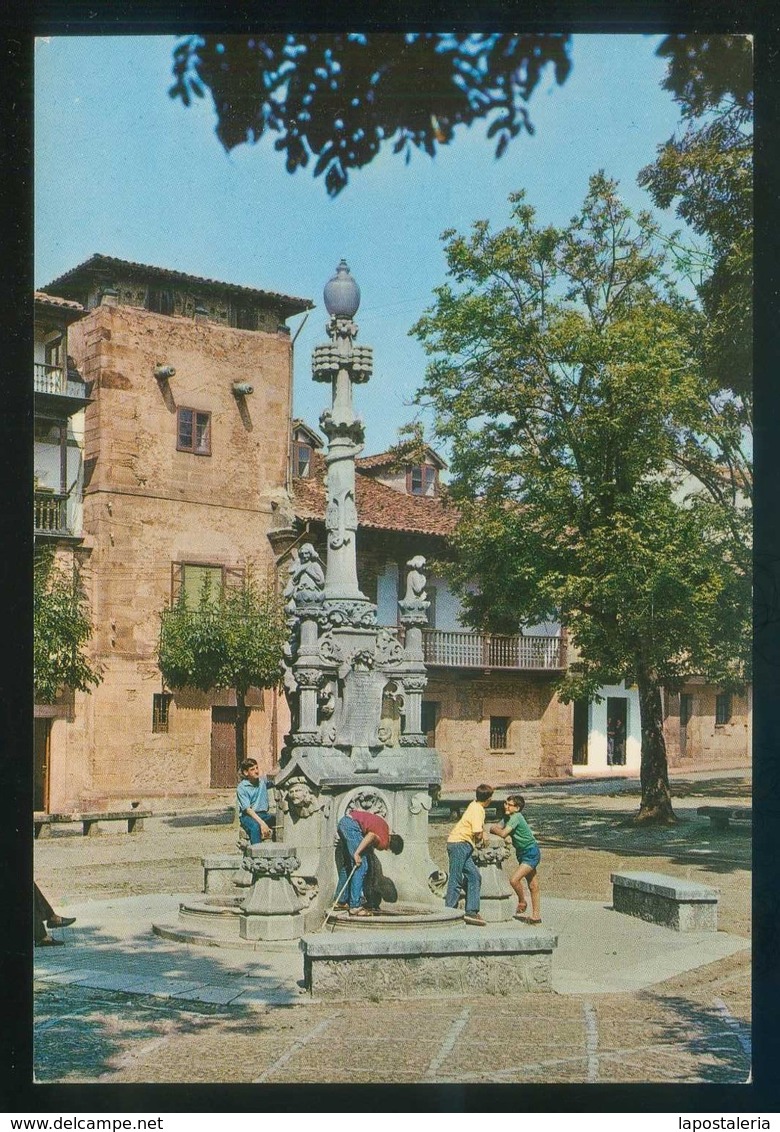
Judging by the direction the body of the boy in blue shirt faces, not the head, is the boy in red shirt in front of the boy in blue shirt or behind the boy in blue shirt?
in front

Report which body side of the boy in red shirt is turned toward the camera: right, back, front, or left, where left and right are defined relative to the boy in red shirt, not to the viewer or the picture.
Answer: right

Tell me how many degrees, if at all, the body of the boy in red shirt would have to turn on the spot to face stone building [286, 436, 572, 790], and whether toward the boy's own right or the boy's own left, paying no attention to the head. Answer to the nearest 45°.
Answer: approximately 90° to the boy's own left

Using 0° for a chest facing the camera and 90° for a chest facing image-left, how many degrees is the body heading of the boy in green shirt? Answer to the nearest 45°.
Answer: approximately 90°

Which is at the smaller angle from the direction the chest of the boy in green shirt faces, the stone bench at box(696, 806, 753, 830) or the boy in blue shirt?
the boy in blue shirt

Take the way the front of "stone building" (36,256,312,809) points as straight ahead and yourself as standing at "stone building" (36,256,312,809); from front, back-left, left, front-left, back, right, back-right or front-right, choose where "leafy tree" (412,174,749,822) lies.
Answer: left

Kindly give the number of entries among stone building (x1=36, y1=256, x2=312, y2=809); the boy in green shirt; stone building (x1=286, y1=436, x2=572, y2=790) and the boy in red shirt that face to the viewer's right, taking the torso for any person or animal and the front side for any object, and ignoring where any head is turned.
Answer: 1

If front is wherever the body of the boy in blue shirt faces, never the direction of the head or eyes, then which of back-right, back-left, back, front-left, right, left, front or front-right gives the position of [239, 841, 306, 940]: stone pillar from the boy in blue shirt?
front-right
